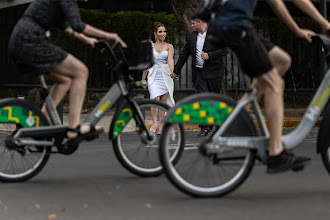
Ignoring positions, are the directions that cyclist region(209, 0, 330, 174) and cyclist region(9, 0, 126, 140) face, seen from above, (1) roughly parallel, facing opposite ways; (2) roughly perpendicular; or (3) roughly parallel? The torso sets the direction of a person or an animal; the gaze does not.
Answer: roughly parallel

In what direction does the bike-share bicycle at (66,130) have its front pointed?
to the viewer's right

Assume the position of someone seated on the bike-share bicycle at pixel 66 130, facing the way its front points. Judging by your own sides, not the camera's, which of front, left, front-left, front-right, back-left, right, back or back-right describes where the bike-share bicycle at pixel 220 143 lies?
front-right

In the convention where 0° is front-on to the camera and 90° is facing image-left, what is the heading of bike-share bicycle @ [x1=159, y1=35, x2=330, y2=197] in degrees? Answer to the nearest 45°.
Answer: approximately 270°

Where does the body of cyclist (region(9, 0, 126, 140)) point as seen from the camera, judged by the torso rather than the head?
to the viewer's right

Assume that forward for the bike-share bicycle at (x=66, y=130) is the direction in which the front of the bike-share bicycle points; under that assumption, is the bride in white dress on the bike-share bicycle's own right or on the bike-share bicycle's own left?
on the bike-share bicycle's own left

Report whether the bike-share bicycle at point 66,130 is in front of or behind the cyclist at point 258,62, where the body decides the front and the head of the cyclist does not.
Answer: behind

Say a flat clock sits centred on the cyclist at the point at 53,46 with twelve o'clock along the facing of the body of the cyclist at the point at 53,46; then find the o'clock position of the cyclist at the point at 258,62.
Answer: the cyclist at the point at 258,62 is roughly at 1 o'clock from the cyclist at the point at 53,46.

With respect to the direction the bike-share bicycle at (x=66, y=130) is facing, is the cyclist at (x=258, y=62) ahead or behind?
ahead

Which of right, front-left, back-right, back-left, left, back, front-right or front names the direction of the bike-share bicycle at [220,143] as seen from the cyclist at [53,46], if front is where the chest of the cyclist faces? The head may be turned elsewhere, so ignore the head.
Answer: front-right

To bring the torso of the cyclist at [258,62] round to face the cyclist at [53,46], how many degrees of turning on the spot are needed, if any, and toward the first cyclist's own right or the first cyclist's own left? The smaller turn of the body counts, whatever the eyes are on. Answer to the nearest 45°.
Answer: approximately 180°

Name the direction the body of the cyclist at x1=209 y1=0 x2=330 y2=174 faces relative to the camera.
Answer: to the viewer's right

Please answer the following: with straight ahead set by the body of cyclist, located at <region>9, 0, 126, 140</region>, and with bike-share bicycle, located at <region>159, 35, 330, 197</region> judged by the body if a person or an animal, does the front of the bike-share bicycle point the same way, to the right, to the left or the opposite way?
the same way

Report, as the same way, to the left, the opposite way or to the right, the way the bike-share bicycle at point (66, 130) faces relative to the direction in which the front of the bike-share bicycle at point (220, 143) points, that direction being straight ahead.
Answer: the same way
